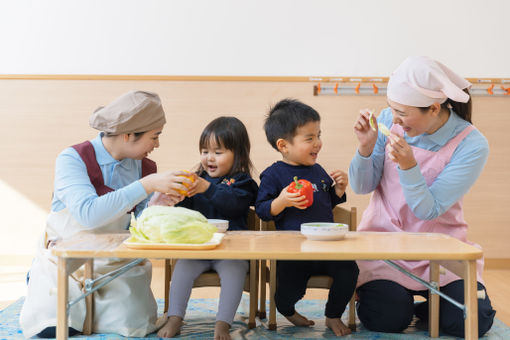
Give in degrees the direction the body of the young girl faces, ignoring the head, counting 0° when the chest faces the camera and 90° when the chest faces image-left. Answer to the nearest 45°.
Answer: approximately 45°

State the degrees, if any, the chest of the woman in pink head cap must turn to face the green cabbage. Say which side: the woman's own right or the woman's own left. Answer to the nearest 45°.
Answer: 0° — they already face it

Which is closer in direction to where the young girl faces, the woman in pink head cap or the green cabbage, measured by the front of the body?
the green cabbage

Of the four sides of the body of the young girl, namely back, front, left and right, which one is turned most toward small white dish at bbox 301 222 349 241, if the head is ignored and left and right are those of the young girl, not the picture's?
left

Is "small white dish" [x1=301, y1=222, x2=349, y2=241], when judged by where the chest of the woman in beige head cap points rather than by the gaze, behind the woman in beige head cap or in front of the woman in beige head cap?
in front

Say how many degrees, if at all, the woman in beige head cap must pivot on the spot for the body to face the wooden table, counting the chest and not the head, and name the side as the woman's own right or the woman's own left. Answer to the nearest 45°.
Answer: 0° — they already face it

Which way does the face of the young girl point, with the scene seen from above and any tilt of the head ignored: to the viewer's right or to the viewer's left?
to the viewer's left

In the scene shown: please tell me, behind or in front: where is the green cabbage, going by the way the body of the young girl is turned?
in front

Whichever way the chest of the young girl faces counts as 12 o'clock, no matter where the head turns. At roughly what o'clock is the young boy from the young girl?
The young boy is roughly at 8 o'clock from the young girl.

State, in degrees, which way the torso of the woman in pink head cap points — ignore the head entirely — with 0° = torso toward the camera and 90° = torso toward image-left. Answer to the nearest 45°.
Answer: approximately 45°

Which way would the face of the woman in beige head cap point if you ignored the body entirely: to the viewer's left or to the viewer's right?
to the viewer's right

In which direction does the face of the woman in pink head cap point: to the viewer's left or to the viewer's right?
to the viewer's left

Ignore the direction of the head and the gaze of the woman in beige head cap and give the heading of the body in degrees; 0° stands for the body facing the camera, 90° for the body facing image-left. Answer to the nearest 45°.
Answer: approximately 315°
